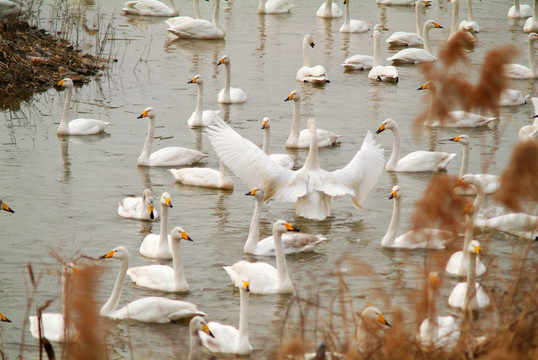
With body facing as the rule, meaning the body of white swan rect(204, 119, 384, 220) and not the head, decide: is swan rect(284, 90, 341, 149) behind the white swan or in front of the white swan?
in front

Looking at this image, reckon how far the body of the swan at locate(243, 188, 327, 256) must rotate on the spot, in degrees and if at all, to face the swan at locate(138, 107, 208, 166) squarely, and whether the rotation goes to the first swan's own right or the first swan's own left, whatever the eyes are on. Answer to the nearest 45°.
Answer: approximately 45° to the first swan's own right

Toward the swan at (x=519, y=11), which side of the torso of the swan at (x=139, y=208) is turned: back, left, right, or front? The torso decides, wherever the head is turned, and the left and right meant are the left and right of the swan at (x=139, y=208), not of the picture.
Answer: left

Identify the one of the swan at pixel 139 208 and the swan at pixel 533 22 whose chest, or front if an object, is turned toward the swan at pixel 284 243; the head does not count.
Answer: the swan at pixel 139 208

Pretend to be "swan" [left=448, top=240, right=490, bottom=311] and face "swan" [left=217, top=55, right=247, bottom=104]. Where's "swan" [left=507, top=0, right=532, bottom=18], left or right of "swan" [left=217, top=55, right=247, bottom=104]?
right

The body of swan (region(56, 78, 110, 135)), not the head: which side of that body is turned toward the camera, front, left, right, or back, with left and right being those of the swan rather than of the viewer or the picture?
left

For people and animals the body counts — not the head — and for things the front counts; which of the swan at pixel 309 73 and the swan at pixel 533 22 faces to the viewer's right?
the swan at pixel 533 22

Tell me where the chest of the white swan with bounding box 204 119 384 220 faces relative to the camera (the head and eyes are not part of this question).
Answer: away from the camera

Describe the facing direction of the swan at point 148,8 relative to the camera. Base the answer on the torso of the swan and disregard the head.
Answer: to the viewer's right

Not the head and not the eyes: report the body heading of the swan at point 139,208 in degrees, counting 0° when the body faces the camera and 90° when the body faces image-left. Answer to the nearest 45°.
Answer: approximately 315°

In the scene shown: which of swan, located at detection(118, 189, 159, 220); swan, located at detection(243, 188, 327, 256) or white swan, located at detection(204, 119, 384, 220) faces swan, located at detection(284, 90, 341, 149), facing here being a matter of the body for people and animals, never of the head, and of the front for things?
the white swan

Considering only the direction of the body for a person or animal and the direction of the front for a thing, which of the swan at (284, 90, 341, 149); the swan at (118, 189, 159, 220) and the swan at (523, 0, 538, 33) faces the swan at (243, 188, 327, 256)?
the swan at (118, 189, 159, 220)

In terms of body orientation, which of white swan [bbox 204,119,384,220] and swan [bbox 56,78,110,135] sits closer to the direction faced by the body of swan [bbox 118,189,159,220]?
the white swan

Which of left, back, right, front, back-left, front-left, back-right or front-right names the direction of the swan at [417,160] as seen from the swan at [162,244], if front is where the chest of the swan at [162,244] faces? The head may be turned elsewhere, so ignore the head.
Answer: left

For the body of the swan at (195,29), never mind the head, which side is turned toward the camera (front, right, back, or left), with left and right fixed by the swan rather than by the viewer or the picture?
right

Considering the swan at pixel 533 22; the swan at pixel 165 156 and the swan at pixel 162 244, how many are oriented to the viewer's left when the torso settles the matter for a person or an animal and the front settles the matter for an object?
1

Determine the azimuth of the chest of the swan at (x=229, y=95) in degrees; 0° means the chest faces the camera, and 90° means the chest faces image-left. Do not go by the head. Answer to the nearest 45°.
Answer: approximately 45°

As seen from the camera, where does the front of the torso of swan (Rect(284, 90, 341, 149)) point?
to the viewer's left

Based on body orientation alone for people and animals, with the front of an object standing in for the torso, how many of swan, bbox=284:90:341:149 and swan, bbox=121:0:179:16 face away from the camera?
0
